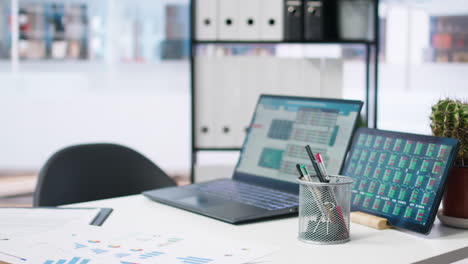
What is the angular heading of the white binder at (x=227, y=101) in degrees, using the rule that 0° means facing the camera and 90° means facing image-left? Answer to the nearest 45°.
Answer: approximately 0°
